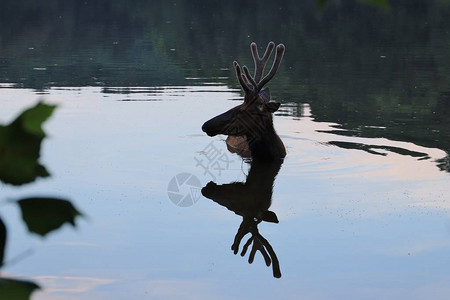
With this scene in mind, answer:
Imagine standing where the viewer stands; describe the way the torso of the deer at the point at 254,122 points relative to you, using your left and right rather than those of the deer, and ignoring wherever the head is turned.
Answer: facing to the left of the viewer

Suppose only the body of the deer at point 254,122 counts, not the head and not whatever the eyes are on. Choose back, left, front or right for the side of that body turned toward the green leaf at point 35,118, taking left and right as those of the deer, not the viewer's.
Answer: left
